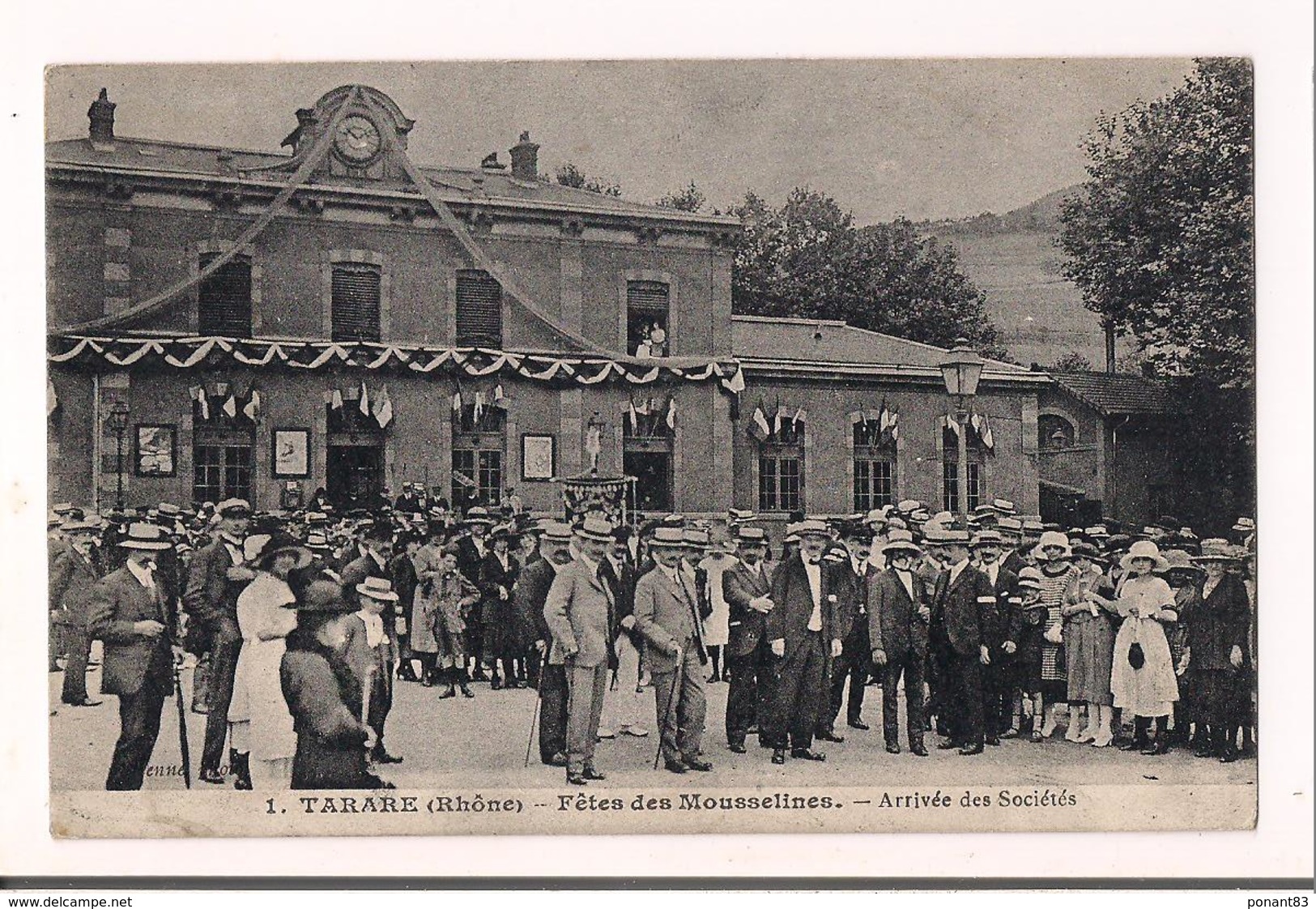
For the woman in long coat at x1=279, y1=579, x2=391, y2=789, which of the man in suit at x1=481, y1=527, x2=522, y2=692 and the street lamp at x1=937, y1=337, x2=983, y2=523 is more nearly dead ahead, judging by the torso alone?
the street lamp

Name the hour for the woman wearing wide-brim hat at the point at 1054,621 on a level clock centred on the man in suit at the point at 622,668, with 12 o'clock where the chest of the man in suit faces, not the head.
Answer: The woman wearing wide-brim hat is roughly at 9 o'clock from the man in suit.

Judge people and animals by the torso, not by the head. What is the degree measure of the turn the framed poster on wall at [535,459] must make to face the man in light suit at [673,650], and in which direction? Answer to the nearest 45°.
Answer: approximately 45° to its left

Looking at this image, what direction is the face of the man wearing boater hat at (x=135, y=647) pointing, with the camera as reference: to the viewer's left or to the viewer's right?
to the viewer's right

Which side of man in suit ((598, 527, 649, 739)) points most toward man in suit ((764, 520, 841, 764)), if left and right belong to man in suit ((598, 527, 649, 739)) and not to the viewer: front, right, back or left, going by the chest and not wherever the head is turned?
left
